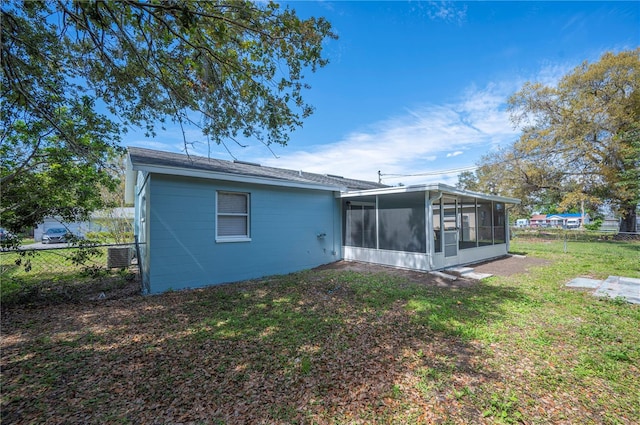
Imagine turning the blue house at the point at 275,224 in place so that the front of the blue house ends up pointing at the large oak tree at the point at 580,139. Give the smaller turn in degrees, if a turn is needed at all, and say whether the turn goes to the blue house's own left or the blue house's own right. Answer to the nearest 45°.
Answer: approximately 90° to the blue house's own right

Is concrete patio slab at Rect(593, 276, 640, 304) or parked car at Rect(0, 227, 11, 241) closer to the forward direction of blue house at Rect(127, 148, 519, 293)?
the parked car

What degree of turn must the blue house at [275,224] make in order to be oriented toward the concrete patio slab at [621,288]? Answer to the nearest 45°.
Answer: approximately 135° to its right

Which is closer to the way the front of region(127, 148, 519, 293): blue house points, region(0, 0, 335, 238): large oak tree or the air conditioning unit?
the air conditioning unit

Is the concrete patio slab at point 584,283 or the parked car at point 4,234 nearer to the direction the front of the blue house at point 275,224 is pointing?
the parked car

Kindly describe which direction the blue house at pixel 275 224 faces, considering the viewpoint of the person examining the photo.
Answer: facing away from the viewer and to the left of the viewer

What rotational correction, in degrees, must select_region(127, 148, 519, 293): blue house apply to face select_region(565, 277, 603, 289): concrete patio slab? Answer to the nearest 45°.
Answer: approximately 135° to its right
